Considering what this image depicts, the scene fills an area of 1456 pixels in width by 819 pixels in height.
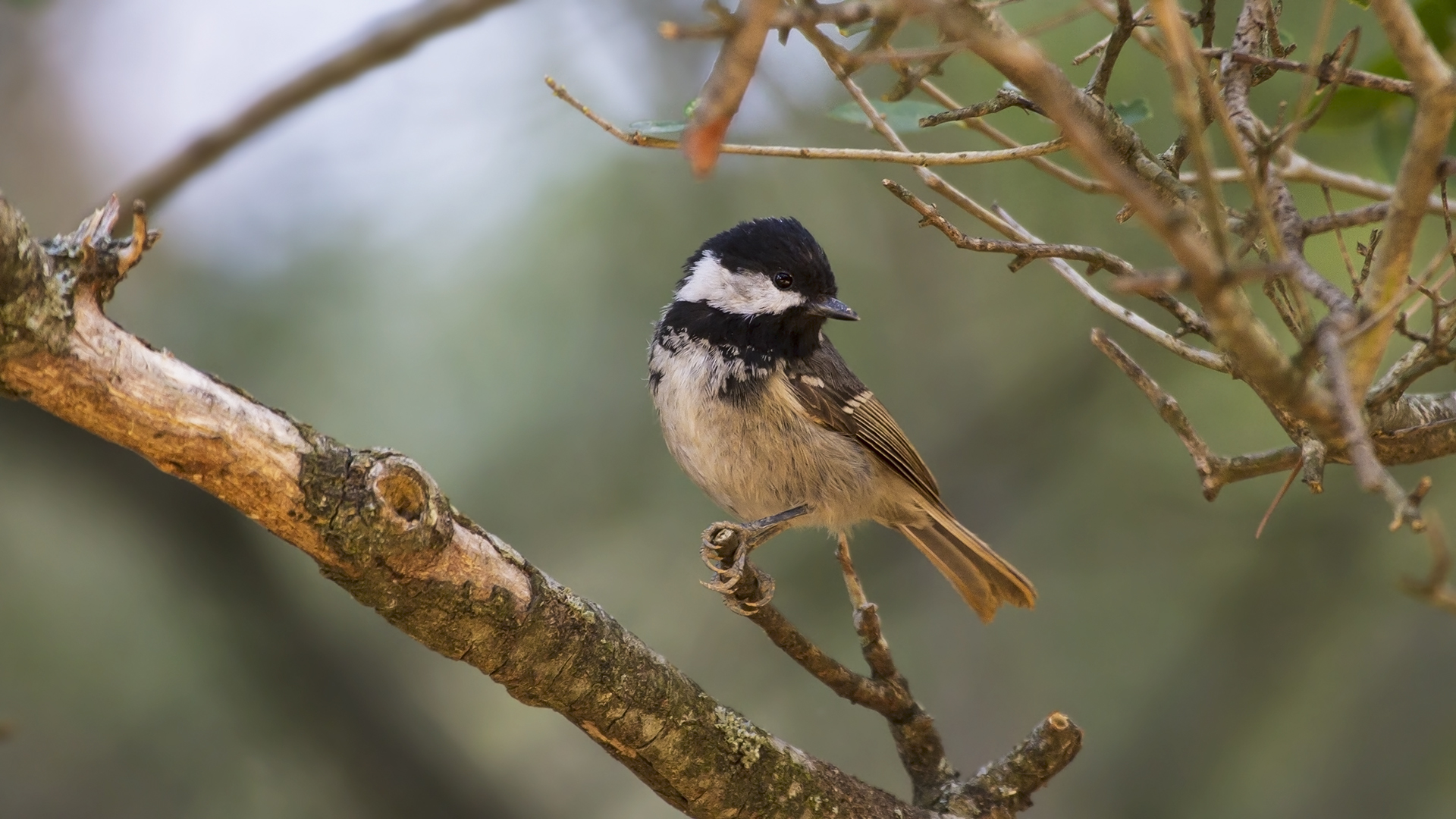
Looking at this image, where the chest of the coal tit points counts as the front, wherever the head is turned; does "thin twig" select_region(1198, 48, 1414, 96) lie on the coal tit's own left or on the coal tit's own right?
on the coal tit's own left

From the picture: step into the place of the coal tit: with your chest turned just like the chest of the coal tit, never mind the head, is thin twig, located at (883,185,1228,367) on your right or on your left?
on your left

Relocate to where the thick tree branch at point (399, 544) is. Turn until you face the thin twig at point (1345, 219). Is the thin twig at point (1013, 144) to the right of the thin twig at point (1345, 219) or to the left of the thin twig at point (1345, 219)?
left
